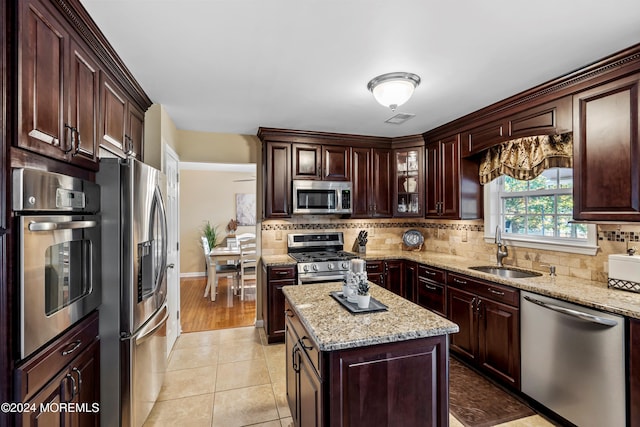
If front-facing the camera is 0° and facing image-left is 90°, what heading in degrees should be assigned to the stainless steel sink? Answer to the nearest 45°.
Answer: approximately 45°

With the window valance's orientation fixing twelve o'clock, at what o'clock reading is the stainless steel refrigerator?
The stainless steel refrigerator is roughly at 12 o'clock from the window valance.

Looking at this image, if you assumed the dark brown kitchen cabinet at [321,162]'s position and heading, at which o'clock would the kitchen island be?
The kitchen island is roughly at 12 o'clock from the dark brown kitchen cabinet.

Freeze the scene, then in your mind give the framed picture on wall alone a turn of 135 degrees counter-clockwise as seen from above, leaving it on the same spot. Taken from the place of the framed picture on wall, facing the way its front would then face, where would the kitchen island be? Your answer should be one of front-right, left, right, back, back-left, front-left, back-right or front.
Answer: back-right

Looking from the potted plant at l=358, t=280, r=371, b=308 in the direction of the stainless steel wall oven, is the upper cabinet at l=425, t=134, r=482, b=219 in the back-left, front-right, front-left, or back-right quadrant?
back-right

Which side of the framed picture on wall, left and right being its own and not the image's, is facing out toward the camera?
front

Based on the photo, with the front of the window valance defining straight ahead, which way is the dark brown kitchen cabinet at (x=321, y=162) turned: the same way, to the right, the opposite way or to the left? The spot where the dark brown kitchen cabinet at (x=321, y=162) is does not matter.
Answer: to the left

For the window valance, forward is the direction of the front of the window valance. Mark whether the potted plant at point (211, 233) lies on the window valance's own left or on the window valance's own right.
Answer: on the window valance's own right

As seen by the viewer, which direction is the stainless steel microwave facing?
toward the camera

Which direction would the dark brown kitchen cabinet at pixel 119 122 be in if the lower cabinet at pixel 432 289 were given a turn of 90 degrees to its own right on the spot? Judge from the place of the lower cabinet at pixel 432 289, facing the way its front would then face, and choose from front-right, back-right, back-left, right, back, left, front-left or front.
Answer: left

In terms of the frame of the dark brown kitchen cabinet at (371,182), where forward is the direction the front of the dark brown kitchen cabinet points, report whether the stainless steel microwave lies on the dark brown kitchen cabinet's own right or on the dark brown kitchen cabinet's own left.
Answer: on the dark brown kitchen cabinet's own right

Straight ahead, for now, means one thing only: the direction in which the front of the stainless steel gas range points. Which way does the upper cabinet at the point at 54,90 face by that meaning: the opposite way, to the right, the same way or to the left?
to the left

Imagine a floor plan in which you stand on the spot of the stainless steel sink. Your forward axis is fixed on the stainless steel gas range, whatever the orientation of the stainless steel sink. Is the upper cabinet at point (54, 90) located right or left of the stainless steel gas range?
left

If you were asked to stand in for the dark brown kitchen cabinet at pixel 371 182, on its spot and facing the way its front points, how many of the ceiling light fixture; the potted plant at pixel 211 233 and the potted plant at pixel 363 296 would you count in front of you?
2

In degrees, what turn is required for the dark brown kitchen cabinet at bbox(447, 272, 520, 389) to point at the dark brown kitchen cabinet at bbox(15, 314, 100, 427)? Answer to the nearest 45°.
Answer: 0° — it already faces it

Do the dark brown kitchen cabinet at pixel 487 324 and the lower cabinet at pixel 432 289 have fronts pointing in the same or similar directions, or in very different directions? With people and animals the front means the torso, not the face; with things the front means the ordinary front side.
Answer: same or similar directions

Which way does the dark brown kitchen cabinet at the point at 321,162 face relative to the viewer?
toward the camera

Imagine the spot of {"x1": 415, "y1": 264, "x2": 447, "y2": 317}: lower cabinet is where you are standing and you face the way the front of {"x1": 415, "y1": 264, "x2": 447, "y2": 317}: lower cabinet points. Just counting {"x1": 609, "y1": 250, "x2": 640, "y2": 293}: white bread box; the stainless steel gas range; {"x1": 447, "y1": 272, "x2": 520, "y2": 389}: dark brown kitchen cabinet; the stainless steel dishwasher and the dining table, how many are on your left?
3

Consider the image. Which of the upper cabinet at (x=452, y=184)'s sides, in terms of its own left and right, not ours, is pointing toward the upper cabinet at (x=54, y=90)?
front

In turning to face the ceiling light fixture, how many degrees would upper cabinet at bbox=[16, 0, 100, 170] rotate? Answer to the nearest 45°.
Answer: approximately 45° to its left

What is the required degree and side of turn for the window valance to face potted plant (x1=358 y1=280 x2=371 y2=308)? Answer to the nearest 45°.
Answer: approximately 45° to its left
